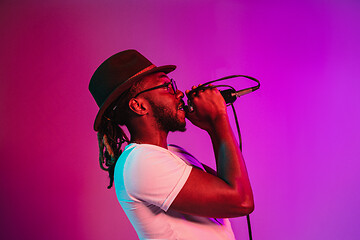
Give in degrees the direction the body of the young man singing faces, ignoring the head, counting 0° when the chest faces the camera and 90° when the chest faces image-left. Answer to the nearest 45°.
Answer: approximately 270°

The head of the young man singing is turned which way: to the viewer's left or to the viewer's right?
to the viewer's right
